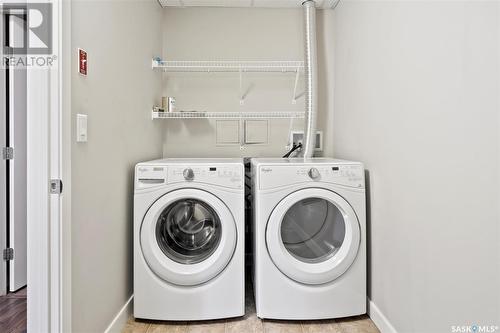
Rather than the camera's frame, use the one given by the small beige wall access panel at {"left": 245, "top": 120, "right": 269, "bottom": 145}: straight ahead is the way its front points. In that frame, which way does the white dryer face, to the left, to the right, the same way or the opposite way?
the same way

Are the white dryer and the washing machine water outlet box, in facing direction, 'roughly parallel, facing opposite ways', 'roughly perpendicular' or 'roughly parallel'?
roughly parallel

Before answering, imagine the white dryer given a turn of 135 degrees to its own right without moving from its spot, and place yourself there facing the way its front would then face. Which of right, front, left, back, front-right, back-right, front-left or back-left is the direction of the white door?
front-left

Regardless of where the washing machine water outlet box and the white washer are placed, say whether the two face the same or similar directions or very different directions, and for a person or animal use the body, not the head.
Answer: same or similar directions

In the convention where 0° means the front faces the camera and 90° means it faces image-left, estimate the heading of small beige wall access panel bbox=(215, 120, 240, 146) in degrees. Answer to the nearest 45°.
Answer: approximately 0°

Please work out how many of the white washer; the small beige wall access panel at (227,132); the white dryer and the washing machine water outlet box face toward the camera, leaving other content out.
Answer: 4

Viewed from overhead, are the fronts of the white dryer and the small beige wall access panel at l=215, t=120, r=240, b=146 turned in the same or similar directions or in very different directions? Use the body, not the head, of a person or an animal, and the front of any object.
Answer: same or similar directions

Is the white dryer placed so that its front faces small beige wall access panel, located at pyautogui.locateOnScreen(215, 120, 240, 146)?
no

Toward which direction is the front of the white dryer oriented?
toward the camera

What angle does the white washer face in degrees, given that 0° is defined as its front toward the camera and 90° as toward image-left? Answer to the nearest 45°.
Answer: approximately 0°
